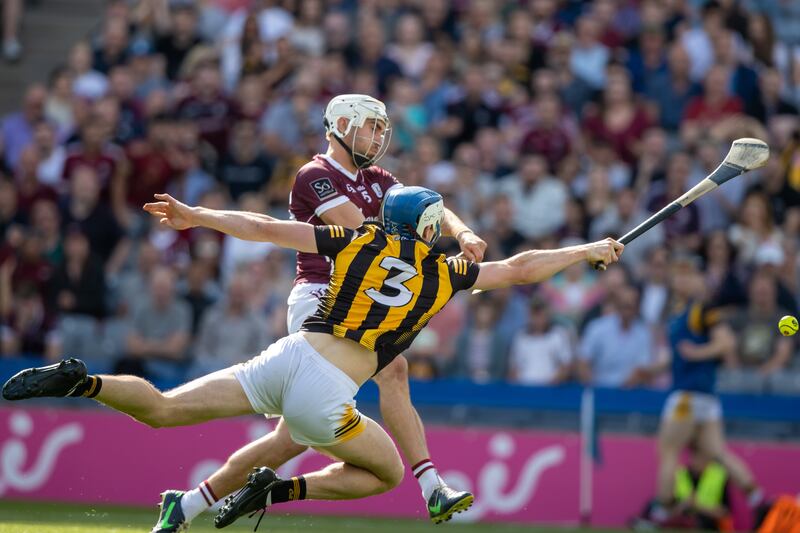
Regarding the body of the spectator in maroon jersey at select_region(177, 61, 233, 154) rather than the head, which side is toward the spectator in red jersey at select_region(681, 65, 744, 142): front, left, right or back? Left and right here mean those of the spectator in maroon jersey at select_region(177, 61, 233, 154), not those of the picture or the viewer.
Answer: left

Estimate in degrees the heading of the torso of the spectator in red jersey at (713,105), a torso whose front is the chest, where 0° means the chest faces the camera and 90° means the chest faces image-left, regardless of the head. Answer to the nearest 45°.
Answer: approximately 0°

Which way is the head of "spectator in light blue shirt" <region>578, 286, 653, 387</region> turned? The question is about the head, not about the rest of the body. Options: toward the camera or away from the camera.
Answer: toward the camera

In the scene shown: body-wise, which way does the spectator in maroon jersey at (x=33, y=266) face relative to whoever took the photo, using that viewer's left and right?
facing the viewer

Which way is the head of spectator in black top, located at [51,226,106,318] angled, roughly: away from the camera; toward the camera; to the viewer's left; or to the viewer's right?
toward the camera

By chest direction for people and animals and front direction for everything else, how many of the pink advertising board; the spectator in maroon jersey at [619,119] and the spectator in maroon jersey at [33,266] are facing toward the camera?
3

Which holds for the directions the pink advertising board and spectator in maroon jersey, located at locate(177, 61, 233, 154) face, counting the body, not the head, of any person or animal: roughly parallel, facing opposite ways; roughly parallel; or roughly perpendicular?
roughly parallel

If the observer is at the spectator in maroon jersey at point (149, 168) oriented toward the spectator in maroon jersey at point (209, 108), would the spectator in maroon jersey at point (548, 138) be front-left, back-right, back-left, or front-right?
front-right

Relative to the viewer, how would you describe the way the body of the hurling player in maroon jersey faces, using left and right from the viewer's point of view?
facing the viewer and to the right of the viewer

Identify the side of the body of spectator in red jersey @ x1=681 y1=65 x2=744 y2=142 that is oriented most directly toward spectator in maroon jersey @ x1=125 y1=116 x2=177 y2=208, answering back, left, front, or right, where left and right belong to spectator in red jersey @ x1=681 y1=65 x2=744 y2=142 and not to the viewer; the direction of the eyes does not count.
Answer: right

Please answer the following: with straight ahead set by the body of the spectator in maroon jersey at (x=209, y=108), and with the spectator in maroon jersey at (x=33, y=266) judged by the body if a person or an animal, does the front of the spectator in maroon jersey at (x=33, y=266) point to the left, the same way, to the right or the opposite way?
the same way

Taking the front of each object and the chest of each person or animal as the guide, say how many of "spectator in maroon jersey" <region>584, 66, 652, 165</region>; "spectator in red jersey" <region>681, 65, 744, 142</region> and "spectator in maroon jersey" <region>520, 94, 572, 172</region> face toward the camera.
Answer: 3

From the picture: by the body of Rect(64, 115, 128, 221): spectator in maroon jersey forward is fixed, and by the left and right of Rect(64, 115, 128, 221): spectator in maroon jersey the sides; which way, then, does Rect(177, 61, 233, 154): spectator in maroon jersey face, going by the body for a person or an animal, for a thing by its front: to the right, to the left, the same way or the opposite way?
the same way

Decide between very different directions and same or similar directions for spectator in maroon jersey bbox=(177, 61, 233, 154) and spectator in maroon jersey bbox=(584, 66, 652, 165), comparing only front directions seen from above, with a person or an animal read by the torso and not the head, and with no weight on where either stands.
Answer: same or similar directions

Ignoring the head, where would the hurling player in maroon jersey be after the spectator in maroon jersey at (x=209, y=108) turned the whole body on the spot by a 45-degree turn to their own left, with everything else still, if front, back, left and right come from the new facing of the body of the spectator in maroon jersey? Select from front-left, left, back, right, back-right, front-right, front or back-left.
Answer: front-right

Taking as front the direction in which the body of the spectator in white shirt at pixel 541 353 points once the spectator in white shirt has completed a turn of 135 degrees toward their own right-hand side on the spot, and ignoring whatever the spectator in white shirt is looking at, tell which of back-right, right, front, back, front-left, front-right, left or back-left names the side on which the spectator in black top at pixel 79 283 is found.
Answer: front-left

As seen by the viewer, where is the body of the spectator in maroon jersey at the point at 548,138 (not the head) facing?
toward the camera
